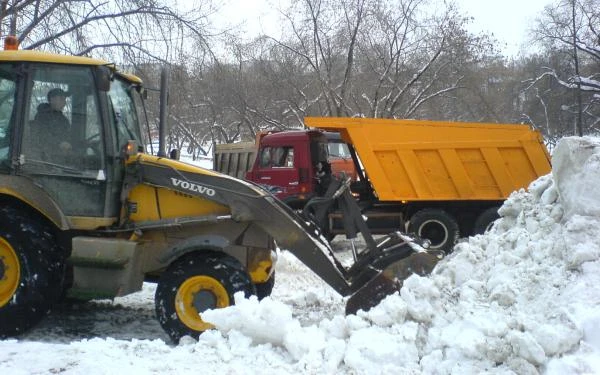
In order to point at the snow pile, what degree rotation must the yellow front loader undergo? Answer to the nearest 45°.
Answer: approximately 45° to its right

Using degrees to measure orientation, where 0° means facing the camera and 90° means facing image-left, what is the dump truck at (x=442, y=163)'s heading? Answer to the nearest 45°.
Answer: approximately 90°

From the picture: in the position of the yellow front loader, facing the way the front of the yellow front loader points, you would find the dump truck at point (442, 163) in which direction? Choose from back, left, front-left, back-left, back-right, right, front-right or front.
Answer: front-left

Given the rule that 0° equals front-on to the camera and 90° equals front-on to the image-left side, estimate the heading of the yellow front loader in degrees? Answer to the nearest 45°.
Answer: approximately 270°

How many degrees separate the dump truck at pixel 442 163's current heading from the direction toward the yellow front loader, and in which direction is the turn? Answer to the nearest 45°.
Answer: approximately 45° to its left

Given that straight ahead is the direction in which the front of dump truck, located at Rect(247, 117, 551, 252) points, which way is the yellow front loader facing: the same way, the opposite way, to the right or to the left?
the opposite way

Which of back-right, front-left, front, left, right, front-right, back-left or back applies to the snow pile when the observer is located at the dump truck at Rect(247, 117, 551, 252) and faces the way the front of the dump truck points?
left

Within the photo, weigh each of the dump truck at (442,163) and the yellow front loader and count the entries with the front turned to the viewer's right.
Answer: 1

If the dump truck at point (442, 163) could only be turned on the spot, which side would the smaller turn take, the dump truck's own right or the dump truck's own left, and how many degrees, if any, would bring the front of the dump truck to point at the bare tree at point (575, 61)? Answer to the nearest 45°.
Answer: approximately 90° to the dump truck's own right

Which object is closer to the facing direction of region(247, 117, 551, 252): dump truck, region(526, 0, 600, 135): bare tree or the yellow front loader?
the yellow front loader
